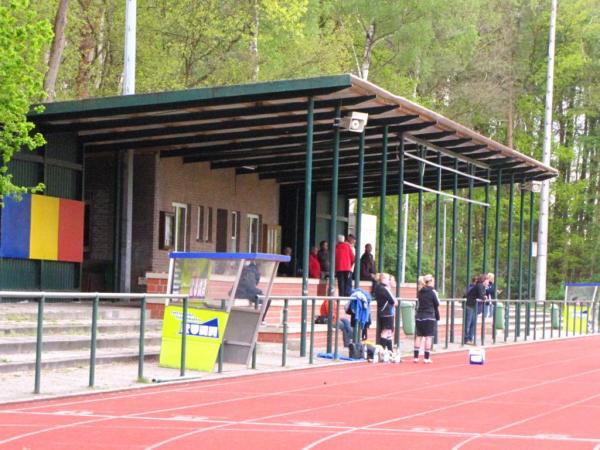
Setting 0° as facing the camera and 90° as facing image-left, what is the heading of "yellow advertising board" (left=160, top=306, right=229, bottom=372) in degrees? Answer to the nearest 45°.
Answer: approximately 0°

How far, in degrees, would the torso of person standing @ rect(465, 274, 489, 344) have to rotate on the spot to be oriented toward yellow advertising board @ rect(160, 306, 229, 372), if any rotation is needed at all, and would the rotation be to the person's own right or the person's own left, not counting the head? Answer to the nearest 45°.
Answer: approximately 90° to the person's own right
